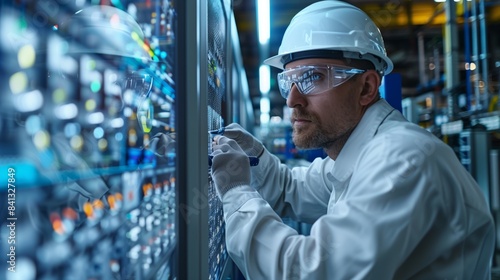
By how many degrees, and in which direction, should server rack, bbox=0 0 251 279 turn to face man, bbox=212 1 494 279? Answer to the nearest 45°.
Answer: approximately 45° to its left

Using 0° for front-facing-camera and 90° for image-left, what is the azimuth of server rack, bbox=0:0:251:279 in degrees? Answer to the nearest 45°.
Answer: approximately 315°
